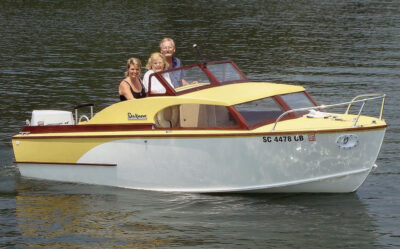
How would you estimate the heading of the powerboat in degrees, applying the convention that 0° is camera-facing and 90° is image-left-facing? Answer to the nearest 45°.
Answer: approximately 315°

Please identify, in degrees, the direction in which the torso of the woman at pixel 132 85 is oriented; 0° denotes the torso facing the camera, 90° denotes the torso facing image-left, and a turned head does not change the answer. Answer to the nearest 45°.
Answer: approximately 315°
